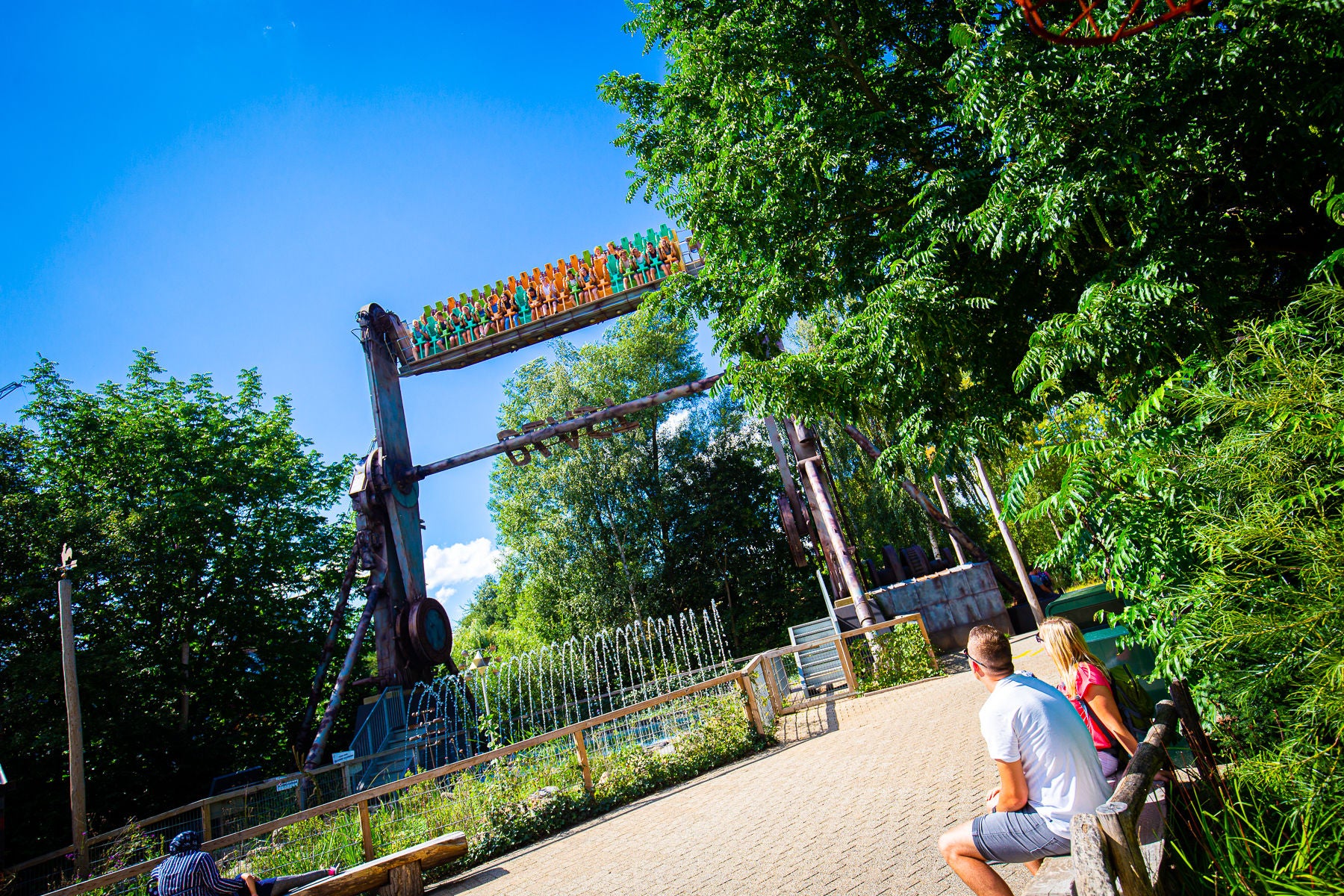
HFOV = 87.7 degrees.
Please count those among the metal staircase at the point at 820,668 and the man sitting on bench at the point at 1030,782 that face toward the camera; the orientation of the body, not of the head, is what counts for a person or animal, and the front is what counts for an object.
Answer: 1

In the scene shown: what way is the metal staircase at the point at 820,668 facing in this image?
toward the camera

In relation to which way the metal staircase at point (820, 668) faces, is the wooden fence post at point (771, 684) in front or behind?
in front

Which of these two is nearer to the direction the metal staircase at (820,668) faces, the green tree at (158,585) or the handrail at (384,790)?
the handrail

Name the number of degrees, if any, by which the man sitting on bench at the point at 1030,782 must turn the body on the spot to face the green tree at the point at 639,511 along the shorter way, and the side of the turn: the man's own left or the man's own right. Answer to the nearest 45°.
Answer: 0° — they already face it

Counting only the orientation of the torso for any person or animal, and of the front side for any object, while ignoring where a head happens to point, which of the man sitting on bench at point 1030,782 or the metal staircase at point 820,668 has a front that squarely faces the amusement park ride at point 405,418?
the man sitting on bench

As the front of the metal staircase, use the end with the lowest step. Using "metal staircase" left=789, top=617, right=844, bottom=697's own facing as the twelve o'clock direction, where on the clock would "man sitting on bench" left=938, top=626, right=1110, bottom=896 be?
The man sitting on bench is roughly at 12 o'clock from the metal staircase.

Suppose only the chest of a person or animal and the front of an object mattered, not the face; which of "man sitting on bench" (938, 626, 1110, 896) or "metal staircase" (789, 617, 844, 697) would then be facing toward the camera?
the metal staircase

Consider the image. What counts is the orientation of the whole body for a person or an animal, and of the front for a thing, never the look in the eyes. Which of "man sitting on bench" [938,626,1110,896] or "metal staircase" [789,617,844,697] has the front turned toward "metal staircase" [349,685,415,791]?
the man sitting on bench

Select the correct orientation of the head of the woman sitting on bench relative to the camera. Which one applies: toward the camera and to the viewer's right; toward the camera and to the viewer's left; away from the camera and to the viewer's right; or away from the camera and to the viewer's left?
away from the camera and to the viewer's left

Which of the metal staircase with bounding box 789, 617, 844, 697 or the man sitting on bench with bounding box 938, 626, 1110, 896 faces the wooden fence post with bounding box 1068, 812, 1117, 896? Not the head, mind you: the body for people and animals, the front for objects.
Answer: the metal staircase

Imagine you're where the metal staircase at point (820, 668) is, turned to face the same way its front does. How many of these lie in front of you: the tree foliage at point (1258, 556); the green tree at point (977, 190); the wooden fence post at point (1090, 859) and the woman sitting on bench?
4

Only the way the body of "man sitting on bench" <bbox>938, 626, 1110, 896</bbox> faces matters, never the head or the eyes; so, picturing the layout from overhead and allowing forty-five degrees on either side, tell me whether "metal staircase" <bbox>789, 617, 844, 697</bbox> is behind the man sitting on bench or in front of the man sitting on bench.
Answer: in front

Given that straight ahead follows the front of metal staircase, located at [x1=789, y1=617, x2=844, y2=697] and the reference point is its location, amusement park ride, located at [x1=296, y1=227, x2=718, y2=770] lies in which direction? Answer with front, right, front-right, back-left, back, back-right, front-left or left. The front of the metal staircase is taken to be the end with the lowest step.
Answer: right

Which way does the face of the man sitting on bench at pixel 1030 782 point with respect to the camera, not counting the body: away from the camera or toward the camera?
away from the camera

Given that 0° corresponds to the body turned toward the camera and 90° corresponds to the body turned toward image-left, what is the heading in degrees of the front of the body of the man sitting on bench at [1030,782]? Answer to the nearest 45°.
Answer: approximately 135°

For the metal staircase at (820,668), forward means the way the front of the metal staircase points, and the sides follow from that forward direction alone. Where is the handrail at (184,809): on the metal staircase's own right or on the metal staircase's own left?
on the metal staircase's own right

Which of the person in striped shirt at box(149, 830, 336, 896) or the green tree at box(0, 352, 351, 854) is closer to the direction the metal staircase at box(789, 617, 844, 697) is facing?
the person in striped shirt
